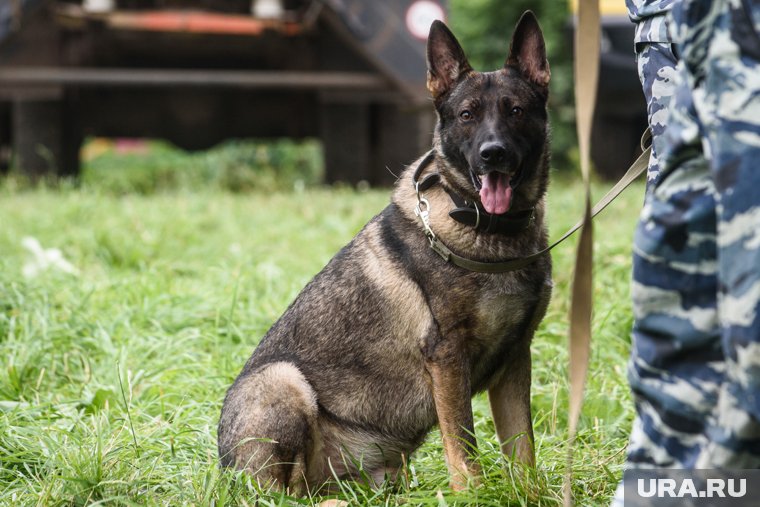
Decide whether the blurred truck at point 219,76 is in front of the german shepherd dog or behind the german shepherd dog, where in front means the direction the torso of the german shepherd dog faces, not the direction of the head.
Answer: behind

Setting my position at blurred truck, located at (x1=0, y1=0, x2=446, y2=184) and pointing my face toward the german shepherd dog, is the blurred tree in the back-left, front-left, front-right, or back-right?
back-left

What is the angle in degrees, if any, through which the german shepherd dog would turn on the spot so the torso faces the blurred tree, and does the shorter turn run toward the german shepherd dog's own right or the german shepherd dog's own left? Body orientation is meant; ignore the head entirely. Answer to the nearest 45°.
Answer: approximately 135° to the german shepherd dog's own left
